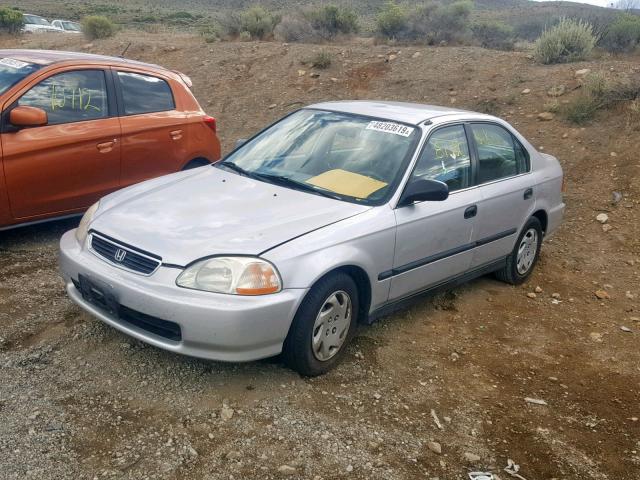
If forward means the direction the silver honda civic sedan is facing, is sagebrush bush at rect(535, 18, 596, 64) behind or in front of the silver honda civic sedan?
behind

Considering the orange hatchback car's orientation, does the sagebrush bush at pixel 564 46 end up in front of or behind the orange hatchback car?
behind

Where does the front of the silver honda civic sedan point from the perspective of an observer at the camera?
facing the viewer and to the left of the viewer

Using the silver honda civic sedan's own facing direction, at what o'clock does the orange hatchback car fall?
The orange hatchback car is roughly at 3 o'clock from the silver honda civic sedan.

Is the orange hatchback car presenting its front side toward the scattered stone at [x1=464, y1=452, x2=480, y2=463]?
no

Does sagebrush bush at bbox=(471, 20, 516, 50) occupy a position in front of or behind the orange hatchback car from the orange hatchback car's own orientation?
behind

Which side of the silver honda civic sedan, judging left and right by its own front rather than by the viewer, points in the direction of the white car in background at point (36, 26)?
right

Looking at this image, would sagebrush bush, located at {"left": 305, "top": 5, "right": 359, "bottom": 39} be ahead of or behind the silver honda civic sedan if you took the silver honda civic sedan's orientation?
behind

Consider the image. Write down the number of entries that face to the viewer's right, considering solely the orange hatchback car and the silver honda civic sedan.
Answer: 0

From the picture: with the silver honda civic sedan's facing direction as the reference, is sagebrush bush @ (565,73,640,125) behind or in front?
behind

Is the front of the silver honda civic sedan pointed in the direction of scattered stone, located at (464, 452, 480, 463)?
no

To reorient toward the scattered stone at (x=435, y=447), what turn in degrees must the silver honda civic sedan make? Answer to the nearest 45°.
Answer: approximately 90° to its left

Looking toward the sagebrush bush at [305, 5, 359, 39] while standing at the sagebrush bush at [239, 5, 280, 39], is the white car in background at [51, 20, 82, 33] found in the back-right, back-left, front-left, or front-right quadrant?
back-left

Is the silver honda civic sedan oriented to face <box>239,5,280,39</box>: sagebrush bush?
no
